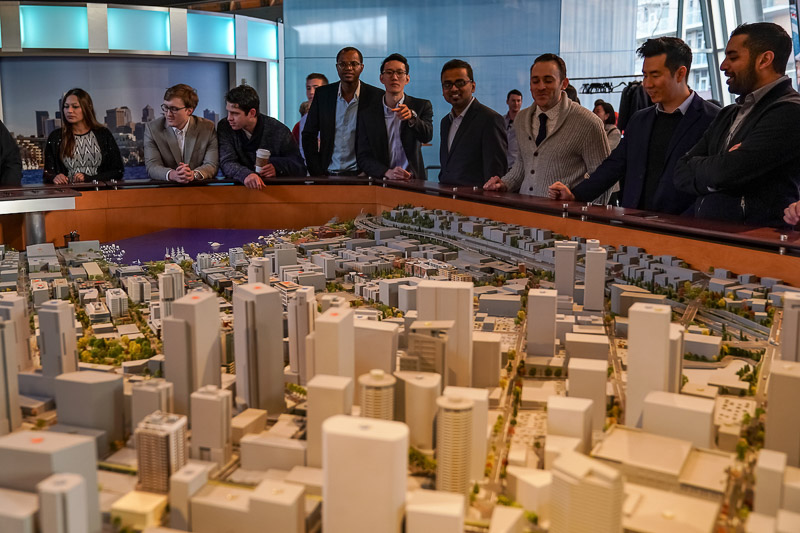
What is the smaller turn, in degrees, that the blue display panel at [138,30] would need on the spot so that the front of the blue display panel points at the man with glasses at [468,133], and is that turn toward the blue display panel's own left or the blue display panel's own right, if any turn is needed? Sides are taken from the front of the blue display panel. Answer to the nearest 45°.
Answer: approximately 45° to the blue display panel's own left

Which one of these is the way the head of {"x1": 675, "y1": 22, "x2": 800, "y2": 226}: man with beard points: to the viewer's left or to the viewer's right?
to the viewer's left

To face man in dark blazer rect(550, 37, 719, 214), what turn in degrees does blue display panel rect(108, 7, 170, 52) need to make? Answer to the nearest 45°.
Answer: approximately 45° to its left

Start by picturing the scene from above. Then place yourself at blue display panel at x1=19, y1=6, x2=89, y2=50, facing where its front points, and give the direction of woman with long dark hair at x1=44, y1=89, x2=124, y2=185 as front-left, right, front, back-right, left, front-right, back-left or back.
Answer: front

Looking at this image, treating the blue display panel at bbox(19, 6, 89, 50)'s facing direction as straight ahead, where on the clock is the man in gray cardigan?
The man in gray cardigan is roughly at 11 o'clock from the blue display panel.

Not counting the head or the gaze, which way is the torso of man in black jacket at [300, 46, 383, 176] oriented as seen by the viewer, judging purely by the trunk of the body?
toward the camera

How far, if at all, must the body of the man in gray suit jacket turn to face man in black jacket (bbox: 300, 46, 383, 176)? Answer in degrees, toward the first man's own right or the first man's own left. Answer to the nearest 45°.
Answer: approximately 90° to the first man's own left

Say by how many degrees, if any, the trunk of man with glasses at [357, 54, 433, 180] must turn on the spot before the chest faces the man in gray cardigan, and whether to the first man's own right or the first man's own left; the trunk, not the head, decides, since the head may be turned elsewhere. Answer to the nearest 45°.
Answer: approximately 45° to the first man's own left

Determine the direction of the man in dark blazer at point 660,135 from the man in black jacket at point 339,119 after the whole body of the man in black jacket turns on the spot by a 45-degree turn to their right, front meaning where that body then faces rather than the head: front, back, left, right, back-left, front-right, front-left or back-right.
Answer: left

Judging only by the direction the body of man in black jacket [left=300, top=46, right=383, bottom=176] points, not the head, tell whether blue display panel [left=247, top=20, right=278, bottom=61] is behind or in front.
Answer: behind

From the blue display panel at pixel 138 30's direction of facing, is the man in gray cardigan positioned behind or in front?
in front

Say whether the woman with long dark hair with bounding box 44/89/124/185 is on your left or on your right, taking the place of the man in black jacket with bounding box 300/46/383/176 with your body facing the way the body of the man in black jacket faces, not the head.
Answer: on your right

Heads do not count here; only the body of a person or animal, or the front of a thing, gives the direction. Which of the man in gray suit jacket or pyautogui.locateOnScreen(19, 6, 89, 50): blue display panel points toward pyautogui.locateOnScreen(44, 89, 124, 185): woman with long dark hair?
the blue display panel

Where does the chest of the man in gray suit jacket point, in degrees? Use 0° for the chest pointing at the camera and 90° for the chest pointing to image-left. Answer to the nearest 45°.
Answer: approximately 0°

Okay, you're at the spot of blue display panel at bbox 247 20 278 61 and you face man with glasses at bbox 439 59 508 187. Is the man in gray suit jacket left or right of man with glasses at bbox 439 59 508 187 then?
right

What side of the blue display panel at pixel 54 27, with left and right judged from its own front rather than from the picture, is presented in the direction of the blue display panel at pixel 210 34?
left

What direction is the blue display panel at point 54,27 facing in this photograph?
toward the camera
